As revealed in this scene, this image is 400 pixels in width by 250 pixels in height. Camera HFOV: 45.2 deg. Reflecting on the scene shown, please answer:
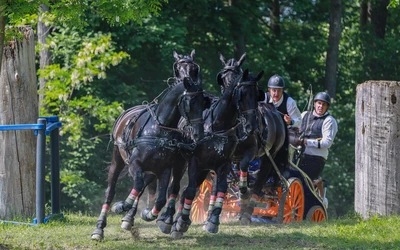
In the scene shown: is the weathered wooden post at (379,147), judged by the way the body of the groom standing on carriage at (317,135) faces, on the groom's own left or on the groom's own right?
on the groom's own left

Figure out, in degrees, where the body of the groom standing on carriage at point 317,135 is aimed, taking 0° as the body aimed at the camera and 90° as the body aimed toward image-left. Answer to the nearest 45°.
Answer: approximately 45°
